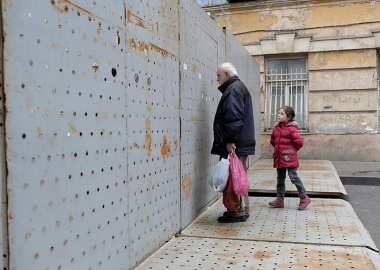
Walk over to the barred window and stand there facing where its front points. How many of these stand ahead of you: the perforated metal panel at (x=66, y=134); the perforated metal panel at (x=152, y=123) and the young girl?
3

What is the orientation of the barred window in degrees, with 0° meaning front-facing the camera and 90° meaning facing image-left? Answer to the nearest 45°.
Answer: approximately 0°

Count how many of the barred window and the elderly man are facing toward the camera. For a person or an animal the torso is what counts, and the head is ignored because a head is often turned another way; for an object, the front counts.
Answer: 1

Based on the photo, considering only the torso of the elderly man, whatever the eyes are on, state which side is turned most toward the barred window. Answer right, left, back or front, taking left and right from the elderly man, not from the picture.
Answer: right

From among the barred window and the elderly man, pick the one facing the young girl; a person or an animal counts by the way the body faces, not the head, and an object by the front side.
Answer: the barred window

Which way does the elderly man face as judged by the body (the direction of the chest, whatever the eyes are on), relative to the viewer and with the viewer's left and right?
facing to the left of the viewer

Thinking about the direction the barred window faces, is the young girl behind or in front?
in front

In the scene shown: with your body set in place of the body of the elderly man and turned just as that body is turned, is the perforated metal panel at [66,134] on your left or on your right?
on your left

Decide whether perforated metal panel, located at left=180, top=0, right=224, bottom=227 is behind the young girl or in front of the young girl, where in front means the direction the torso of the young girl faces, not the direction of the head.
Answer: in front

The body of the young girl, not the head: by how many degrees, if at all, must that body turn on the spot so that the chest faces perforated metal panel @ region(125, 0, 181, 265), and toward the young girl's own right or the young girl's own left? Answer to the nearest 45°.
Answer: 0° — they already face it

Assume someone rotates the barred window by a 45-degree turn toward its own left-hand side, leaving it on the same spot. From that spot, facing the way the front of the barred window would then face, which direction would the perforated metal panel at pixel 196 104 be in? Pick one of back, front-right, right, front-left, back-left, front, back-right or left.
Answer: front-right

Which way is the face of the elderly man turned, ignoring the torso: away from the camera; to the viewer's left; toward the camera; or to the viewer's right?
to the viewer's left

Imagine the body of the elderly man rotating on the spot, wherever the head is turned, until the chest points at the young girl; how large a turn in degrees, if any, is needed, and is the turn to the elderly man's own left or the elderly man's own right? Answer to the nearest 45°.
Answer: approximately 135° to the elderly man's own right

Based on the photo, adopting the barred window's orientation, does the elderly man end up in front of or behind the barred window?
in front

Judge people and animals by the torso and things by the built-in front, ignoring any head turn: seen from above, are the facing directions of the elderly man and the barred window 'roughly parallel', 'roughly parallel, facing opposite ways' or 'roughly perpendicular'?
roughly perpendicular

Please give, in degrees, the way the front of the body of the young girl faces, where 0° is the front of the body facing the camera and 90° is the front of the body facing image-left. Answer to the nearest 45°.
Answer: approximately 45°
